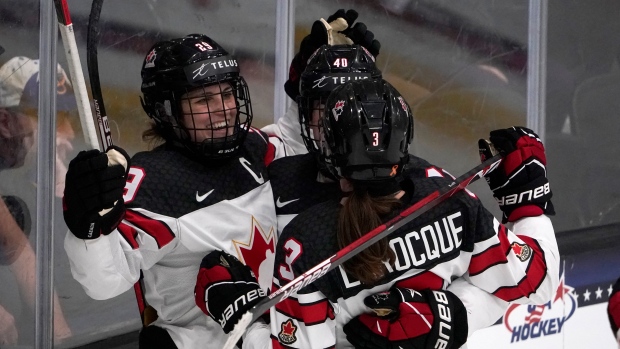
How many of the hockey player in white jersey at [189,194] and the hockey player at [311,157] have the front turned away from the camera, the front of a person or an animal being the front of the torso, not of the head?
0

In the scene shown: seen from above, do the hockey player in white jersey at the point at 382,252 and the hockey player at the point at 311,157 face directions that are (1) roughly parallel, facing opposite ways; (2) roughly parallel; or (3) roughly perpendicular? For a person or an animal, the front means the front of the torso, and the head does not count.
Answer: roughly parallel, facing opposite ways

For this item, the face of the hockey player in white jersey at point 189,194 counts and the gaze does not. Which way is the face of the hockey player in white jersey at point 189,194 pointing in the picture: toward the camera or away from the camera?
toward the camera

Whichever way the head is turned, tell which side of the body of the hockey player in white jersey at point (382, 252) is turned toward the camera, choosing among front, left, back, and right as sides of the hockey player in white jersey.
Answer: back

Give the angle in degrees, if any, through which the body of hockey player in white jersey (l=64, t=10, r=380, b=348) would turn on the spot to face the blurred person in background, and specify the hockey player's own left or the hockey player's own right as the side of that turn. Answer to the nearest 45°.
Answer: approximately 180°

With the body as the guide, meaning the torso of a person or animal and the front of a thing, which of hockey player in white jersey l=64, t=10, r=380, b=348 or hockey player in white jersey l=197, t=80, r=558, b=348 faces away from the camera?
hockey player in white jersey l=197, t=80, r=558, b=348

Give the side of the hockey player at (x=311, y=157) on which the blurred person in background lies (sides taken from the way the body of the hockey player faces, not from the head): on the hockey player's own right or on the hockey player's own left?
on the hockey player's own right

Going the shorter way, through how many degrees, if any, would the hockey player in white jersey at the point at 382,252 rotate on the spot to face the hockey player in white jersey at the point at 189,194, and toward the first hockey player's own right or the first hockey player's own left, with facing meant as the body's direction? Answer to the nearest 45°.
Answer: approximately 45° to the first hockey player's own left

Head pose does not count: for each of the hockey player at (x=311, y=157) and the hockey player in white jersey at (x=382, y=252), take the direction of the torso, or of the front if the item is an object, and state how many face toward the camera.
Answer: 1

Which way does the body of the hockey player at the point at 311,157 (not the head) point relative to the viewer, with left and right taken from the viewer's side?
facing the viewer

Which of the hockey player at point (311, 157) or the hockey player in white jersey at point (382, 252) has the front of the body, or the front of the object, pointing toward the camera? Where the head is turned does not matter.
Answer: the hockey player

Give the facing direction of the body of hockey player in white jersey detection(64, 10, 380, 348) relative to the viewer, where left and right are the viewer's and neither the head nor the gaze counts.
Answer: facing the viewer and to the right of the viewer
